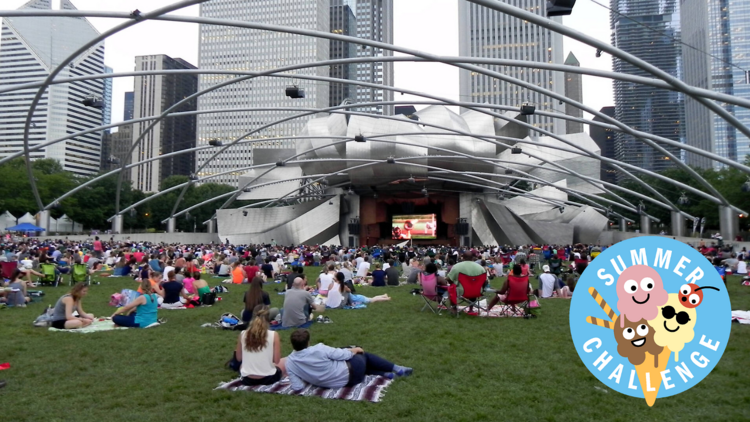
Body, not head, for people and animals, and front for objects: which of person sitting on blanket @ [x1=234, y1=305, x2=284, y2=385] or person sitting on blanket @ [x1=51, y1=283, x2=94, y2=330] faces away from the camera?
person sitting on blanket @ [x1=234, y1=305, x2=284, y2=385]

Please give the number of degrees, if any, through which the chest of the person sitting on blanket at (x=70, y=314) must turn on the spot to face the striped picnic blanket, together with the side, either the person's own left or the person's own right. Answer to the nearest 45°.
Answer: approximately 45° to the person's own right

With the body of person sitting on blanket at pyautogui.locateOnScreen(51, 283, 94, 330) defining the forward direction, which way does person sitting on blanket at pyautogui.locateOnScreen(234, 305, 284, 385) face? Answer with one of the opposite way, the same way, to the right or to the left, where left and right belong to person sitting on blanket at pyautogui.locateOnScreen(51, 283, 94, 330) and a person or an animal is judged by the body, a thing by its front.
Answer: to the left

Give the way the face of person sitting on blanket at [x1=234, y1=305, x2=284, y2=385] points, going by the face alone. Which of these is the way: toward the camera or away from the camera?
away from the camera

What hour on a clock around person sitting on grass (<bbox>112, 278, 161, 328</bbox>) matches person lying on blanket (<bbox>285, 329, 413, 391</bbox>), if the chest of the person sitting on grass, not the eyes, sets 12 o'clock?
The person lying on blanket is roughly at 7 o'clock from the person sitting on grass.

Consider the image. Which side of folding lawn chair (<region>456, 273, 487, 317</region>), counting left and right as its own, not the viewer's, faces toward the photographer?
back

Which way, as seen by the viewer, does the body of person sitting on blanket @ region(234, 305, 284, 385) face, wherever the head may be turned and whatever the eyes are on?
away from the camera

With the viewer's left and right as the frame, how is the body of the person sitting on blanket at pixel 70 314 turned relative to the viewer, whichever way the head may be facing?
facing to the right of the viewer

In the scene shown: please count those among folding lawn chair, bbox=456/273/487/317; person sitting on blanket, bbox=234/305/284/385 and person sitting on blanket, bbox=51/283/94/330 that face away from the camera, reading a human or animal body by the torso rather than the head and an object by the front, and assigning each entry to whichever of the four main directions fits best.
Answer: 2

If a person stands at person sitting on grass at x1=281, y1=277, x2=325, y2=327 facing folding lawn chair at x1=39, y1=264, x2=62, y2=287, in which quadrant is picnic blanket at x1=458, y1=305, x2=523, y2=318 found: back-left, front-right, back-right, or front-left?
back-right
